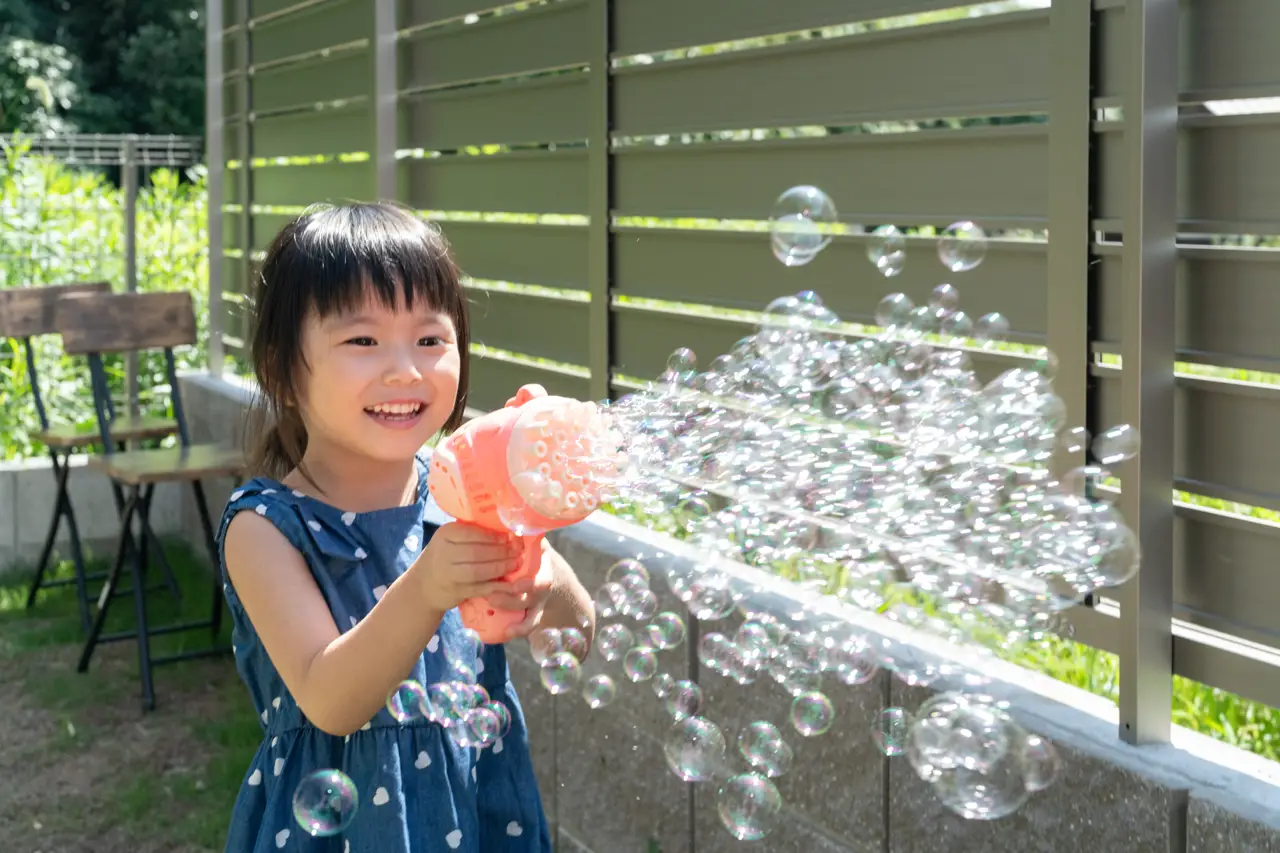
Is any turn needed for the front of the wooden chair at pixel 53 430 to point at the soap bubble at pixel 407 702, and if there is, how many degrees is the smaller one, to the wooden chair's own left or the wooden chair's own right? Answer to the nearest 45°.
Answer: approximately 45° to the wooden chair's own right

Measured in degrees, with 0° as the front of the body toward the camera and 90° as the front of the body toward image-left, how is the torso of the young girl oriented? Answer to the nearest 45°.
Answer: approximately 315°

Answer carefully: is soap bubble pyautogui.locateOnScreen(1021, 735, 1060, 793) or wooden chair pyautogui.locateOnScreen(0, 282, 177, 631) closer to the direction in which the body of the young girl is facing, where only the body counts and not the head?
the soap bubble

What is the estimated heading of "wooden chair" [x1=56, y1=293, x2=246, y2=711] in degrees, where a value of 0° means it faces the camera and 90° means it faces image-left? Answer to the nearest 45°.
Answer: approximately 315°

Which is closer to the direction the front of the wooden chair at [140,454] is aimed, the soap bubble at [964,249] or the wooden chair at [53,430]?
the soap bubble

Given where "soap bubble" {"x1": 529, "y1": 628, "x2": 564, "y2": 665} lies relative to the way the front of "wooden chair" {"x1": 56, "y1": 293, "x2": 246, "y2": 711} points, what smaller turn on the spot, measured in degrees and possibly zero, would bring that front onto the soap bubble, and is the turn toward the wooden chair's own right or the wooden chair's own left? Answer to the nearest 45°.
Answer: approximately 45° to the wooden chair's own right

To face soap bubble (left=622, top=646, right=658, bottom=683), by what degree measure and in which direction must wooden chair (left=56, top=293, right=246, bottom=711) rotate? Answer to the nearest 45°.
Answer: approximately 45° to its right
